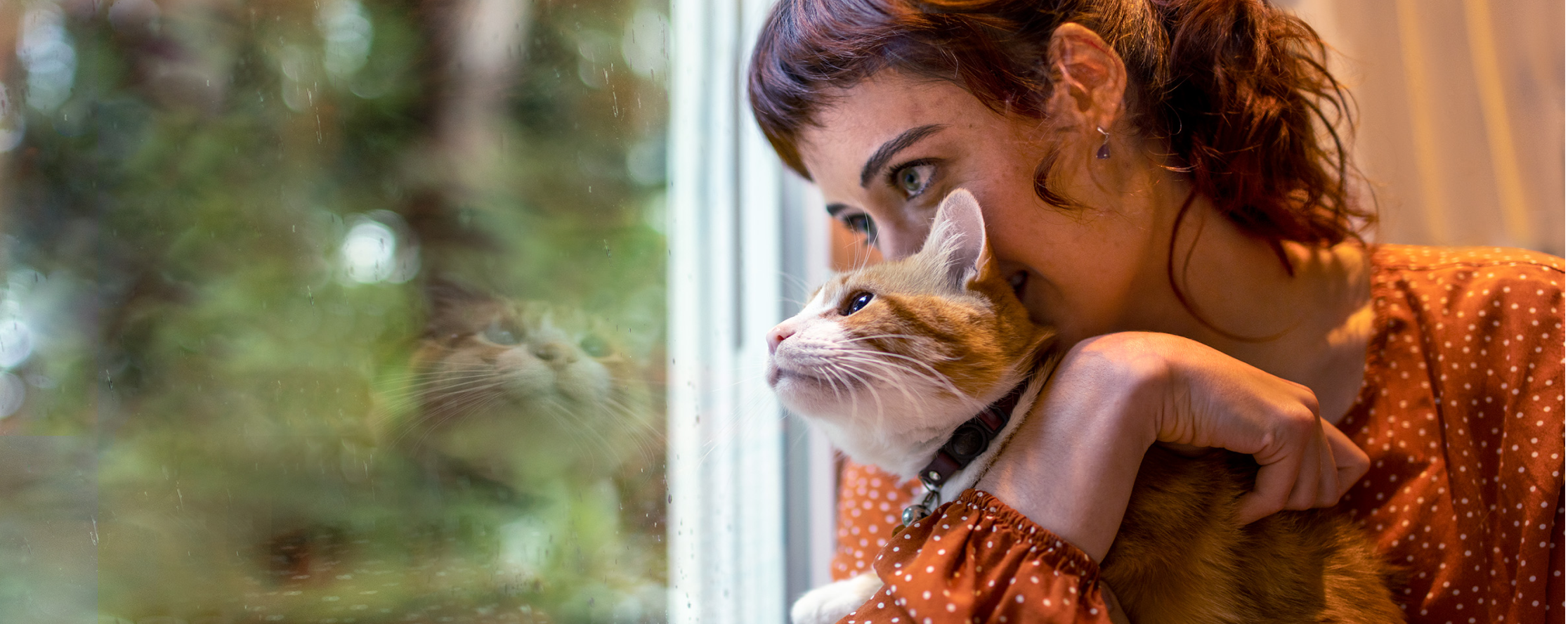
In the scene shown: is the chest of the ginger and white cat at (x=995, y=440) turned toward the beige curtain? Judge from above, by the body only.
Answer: no

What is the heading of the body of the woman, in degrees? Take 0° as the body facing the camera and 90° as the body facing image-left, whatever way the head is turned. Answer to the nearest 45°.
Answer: approximately 45°

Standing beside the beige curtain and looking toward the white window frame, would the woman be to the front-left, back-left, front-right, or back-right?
front-left

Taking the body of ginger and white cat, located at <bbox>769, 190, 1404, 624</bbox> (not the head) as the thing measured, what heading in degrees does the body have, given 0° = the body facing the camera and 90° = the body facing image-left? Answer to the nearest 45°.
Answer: approximately 90°

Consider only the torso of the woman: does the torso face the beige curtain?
no
